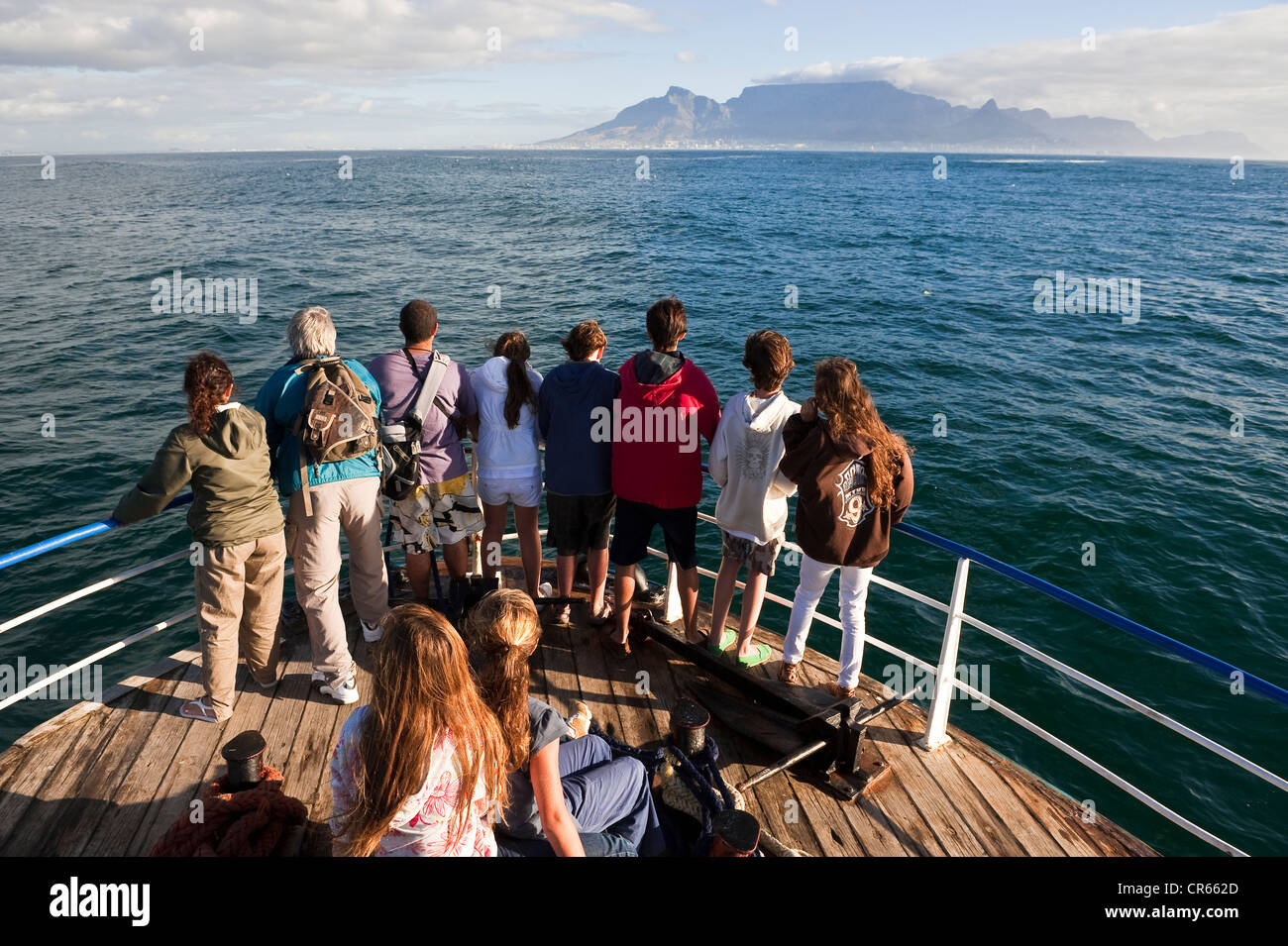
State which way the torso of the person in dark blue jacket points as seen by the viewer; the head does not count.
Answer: away from the camera

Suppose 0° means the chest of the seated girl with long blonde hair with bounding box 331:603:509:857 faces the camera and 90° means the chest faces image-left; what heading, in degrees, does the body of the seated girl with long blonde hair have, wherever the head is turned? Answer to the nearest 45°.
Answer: approximately 180°

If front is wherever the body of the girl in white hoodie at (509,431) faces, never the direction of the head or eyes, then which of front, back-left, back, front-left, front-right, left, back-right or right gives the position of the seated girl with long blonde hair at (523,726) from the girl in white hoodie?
back

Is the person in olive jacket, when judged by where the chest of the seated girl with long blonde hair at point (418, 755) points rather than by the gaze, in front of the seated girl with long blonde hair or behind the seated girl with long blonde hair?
in front

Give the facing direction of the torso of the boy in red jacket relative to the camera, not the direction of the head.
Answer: away from the camera

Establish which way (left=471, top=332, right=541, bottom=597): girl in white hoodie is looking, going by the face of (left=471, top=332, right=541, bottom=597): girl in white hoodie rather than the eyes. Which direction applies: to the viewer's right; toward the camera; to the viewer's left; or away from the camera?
away from the camera

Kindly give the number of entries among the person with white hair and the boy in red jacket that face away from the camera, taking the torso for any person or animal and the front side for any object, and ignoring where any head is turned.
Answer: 2

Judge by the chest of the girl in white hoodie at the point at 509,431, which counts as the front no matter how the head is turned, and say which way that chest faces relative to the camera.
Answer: away from the camera
